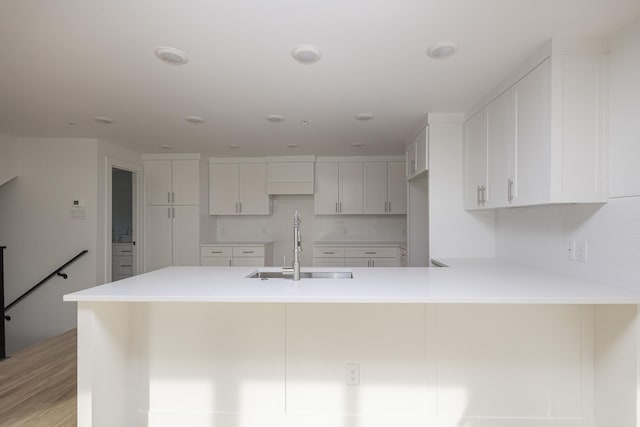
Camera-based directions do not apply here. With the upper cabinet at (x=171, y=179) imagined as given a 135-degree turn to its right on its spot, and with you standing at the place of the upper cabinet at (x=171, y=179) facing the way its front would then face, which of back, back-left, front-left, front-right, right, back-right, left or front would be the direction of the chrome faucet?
back-left

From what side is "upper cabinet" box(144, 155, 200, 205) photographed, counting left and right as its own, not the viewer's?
front

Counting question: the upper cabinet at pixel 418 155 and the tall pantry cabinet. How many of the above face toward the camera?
1

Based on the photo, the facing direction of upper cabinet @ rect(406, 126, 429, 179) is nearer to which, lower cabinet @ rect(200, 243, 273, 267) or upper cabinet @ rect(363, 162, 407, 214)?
the lower cabinet

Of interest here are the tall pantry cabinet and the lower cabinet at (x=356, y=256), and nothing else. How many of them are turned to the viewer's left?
0

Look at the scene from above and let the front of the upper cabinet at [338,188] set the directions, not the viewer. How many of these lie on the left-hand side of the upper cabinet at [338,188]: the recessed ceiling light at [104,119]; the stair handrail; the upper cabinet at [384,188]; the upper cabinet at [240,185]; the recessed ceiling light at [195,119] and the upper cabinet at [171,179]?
1

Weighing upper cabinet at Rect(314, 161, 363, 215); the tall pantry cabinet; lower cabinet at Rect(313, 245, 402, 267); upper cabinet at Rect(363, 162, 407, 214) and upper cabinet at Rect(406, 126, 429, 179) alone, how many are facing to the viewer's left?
1

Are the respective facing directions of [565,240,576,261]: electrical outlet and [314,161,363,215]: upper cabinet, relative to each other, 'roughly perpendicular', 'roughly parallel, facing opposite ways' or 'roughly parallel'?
roughly perpendicular

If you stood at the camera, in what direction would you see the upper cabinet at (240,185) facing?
facing the viewer

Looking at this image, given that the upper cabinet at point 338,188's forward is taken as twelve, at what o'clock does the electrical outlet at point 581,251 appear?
The electrical outlet is roughly at 11 o'clock from the upper cabinet.

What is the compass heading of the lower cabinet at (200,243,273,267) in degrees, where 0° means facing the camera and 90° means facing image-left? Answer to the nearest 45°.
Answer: approximately 0°

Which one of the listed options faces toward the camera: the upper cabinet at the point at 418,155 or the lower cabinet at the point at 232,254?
the lower cabinet

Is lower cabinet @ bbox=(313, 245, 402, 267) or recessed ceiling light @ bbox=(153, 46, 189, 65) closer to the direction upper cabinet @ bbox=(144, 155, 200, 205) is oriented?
the recessed ceiling light

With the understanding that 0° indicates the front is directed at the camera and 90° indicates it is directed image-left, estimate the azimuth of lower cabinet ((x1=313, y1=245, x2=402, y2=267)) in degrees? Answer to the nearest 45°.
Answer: approximately 0°

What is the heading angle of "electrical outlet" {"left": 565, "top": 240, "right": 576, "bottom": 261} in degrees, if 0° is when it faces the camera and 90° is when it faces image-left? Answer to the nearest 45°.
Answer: approximately 45°

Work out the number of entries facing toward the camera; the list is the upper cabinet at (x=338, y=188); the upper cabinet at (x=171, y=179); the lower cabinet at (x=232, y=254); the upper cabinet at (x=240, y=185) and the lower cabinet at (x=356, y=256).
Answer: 5

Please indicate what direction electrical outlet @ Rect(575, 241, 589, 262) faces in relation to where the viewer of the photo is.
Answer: facing the viewer and to the left of the viewer

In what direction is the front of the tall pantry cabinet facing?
toward the camera

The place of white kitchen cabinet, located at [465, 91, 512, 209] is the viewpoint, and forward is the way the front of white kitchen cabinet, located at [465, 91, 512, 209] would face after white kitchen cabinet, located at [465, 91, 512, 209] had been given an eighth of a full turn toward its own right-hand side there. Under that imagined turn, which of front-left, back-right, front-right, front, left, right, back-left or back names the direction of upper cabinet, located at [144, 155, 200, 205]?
front
